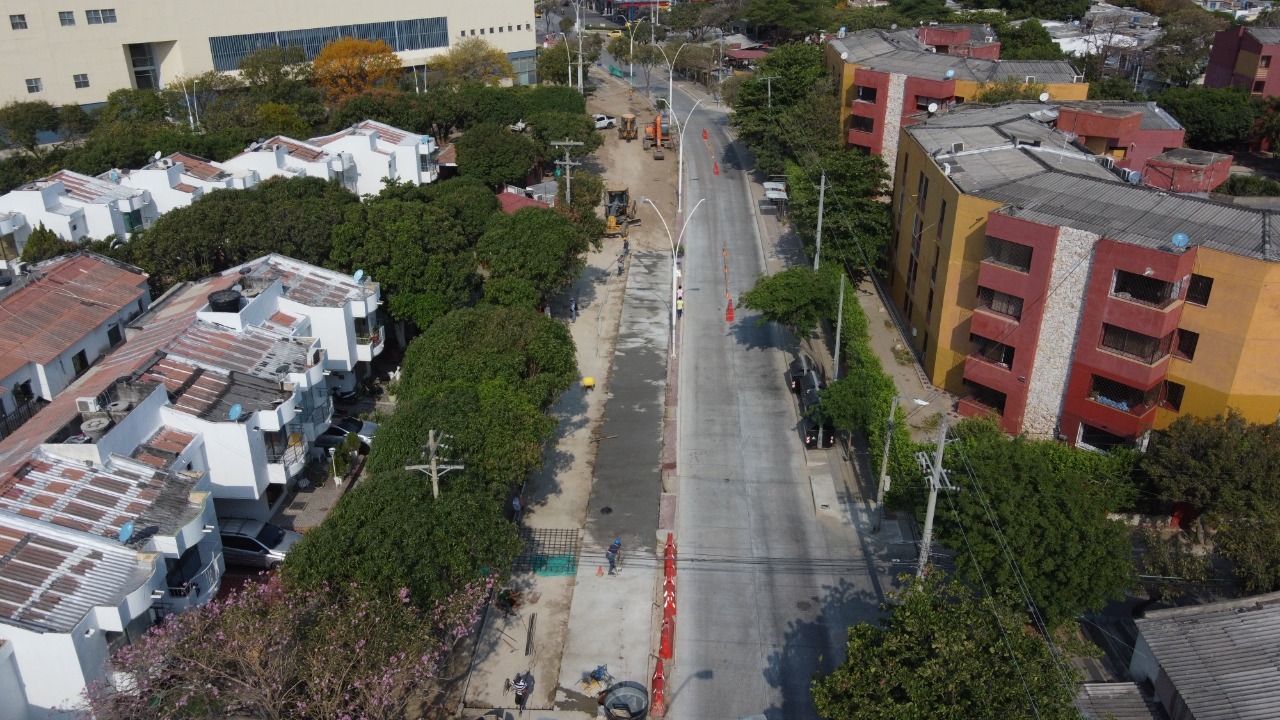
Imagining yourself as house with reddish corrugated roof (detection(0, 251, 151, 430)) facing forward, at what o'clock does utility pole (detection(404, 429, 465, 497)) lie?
The utility pole is roughly at 1 o'clock from the house with reddish corrugated roof.

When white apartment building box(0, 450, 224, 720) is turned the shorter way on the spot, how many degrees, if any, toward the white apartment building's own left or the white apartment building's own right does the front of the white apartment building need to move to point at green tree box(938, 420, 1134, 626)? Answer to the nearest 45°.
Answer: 0° — it already faces it

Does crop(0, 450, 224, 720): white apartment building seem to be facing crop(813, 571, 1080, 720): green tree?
yes

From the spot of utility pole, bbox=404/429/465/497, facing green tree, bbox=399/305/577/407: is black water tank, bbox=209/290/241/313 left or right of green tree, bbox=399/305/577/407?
left

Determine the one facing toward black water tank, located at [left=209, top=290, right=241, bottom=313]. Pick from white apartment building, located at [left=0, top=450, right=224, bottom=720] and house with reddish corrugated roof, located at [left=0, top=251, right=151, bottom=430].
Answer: house with reddish corrugated roof, located at [left=0, top=251, right=151, bottom=430]

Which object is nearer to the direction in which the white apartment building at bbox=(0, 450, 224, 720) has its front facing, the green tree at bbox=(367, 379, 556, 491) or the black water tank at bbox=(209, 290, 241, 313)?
the green tree

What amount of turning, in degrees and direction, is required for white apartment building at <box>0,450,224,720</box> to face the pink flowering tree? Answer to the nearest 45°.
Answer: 0° — it already faces it

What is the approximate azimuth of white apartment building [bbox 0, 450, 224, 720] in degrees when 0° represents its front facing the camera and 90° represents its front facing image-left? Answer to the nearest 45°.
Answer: approximately 315°

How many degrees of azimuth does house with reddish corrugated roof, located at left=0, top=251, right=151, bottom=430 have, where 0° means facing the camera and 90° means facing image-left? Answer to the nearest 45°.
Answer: approximately 315°
